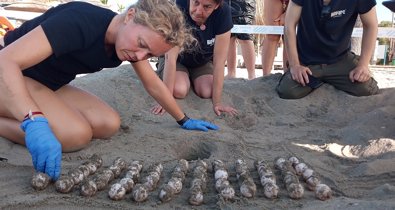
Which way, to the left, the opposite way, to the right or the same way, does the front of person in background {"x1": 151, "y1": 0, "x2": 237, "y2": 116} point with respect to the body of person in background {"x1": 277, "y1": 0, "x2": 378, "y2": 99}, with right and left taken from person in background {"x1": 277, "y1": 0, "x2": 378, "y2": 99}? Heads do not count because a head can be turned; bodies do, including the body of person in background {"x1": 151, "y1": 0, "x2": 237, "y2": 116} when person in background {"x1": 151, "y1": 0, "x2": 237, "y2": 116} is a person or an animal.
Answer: the same way

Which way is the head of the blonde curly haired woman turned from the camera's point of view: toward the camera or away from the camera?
toward the camera

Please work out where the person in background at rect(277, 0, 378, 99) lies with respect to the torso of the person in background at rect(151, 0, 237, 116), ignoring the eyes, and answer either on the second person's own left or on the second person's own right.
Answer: on the second person's own left

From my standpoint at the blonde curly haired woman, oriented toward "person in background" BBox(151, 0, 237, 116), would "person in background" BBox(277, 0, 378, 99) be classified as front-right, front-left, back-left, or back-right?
front-right

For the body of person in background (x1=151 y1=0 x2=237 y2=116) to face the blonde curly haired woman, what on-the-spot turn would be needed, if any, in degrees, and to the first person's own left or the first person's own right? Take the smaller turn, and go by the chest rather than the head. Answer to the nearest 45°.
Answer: approximately 45° to the first person's own right

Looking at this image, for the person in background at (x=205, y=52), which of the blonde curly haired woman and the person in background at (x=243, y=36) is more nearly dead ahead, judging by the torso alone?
the blonde curly haired woman

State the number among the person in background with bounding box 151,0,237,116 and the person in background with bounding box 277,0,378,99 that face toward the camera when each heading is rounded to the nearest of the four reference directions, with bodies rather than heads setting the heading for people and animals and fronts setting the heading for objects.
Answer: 2

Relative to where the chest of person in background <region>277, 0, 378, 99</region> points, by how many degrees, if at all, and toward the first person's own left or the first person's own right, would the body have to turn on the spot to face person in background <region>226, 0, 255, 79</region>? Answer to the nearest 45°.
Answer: approximately 135° to the first person's own right

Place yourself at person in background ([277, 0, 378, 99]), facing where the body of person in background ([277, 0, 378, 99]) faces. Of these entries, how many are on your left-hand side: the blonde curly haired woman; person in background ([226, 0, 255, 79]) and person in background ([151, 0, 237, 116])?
0

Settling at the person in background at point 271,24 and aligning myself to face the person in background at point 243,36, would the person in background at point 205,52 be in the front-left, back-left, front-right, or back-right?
front-left

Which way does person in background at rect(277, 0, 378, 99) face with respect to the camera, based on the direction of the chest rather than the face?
toward the camera

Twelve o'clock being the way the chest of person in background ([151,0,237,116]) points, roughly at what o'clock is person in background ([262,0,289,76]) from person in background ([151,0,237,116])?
person in background ([262,0,289,76]) is roughly at 7 o'clock from person in background ([151,0,237,116]).

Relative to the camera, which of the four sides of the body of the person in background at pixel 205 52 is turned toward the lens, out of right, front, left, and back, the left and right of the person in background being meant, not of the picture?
front

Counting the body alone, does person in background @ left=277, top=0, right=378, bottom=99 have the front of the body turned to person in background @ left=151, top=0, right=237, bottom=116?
no

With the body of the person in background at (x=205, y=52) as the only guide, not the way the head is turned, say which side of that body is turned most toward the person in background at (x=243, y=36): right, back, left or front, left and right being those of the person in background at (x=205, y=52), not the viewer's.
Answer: back

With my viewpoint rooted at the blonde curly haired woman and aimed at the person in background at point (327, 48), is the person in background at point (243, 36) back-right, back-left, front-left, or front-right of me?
front-left

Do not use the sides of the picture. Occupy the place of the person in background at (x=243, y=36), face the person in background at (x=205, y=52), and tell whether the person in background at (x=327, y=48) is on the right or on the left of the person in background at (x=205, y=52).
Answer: left
